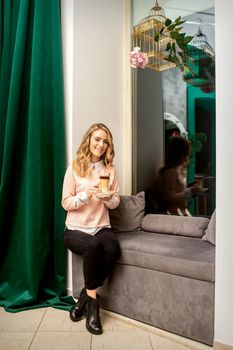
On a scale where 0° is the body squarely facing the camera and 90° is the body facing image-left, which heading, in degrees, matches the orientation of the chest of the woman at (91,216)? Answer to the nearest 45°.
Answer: approximately 0°

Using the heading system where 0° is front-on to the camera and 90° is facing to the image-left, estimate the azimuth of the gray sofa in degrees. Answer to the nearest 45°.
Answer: approximately 45°
